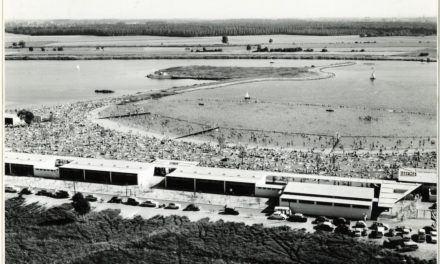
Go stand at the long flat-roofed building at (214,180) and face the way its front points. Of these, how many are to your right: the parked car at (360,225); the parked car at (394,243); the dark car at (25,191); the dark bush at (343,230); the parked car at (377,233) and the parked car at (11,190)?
2

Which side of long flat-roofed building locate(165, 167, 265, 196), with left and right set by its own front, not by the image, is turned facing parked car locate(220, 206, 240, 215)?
front

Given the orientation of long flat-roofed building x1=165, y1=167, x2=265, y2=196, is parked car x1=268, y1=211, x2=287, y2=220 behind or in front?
in front

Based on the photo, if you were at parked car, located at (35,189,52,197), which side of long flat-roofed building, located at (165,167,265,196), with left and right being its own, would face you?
right

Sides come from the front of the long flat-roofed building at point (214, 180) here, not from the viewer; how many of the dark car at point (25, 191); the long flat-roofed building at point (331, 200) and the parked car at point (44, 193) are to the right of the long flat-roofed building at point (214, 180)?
2

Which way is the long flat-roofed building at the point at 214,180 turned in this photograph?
toward the camera

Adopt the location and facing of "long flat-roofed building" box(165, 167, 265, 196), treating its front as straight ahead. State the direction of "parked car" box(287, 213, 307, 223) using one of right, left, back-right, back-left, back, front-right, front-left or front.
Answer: front-left

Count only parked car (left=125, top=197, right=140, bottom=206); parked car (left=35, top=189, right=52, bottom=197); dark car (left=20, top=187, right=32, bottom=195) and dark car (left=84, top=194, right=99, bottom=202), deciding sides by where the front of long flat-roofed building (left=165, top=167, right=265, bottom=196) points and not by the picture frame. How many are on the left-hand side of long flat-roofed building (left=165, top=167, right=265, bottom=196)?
0

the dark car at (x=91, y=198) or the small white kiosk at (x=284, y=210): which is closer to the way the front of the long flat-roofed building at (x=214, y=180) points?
the small white kiosk

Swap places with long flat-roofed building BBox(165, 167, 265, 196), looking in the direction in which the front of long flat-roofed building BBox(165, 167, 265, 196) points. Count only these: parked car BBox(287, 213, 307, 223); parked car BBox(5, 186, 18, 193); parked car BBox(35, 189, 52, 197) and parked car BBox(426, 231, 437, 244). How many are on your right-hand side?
2

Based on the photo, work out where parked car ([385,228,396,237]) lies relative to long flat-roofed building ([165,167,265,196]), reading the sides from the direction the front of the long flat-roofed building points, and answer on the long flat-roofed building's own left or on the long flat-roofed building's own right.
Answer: on the long flat-roofed building's own left

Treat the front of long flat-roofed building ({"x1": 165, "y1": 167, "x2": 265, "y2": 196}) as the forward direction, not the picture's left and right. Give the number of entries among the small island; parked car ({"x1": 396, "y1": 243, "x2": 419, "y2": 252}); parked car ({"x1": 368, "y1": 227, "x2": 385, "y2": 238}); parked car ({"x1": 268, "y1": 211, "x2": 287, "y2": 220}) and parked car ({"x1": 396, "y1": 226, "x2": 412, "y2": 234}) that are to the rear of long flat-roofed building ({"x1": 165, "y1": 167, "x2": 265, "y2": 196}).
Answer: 1

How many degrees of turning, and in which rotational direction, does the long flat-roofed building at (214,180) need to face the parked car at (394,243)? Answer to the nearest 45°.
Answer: approximately 45° to its left

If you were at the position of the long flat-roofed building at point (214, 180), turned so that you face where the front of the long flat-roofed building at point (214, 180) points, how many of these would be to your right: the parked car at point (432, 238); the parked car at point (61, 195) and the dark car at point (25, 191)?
2

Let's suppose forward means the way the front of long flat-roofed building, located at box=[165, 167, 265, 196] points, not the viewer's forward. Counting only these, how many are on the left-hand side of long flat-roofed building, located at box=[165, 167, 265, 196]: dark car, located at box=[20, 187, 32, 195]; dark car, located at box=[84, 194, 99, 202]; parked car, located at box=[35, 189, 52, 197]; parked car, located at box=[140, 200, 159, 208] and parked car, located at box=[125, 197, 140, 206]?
0

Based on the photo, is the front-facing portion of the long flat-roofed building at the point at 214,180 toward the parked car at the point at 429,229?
no

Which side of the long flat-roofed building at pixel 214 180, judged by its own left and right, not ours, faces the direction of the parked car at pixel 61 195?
right

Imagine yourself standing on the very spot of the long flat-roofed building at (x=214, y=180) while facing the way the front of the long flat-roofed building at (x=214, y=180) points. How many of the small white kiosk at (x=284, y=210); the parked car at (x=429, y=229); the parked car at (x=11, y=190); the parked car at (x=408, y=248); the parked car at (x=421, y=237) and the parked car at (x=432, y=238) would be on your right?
1

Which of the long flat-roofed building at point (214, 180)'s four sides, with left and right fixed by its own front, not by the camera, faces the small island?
back

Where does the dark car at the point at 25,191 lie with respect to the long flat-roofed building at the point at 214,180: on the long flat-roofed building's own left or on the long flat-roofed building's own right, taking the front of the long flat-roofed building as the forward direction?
on the long flat-roofed building's own right

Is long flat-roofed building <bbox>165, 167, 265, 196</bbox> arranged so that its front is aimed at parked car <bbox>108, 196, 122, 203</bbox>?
no
